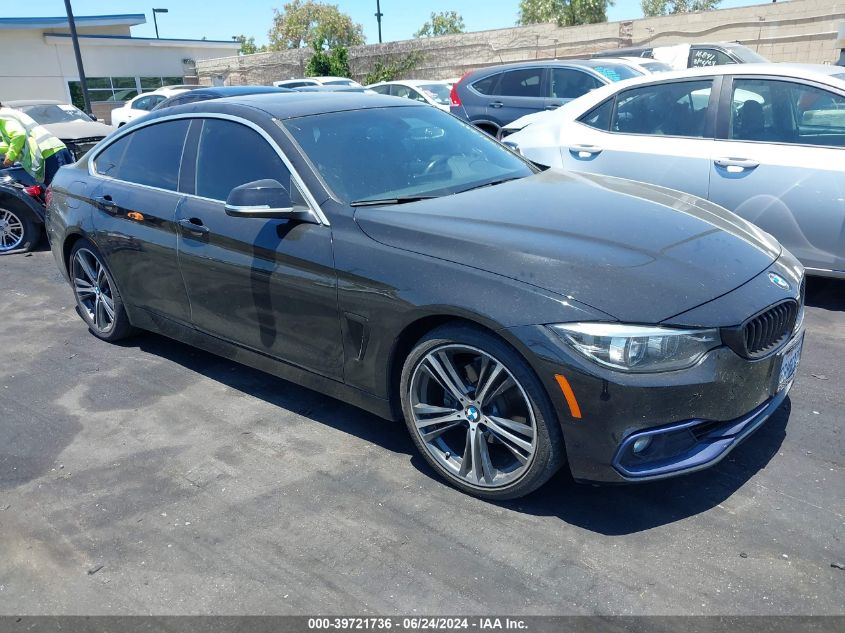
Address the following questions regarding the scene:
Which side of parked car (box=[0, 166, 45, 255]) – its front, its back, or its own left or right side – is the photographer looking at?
left

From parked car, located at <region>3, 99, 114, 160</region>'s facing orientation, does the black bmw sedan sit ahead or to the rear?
ahead

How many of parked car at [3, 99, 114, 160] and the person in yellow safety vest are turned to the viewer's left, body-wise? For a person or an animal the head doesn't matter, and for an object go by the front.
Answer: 1

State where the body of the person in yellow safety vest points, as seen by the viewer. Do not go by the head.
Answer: to the viewer's left

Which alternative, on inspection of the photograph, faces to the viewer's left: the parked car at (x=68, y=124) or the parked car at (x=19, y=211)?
the parked car at (x=19, y=211)

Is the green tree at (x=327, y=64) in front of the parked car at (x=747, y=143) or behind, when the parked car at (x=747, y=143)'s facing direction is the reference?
behind

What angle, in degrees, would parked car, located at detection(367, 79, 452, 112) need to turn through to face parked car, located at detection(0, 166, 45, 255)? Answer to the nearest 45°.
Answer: approximately 90° to its right

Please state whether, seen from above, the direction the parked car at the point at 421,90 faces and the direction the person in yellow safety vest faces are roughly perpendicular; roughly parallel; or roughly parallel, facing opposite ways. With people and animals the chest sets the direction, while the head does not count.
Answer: roughly parallel, facing opposite ways

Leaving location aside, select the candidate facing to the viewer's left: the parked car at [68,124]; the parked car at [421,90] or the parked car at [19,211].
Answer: the parked car at [19,211]

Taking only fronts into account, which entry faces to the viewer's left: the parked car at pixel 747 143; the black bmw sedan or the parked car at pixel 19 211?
the parked car at pixel 19 211

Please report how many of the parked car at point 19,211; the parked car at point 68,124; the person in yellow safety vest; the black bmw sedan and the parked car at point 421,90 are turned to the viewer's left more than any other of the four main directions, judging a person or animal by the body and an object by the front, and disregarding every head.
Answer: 2

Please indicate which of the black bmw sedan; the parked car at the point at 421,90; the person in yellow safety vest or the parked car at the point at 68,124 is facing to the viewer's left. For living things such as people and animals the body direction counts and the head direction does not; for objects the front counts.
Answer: the person in yellow safety vest

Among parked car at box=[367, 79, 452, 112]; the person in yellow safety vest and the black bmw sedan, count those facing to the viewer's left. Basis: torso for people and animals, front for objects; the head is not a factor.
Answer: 1

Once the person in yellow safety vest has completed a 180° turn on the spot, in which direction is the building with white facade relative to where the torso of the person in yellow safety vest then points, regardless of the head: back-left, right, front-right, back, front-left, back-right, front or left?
left

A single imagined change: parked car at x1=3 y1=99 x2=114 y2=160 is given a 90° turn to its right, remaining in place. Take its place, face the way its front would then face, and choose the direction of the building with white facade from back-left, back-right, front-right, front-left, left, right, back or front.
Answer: back-right
